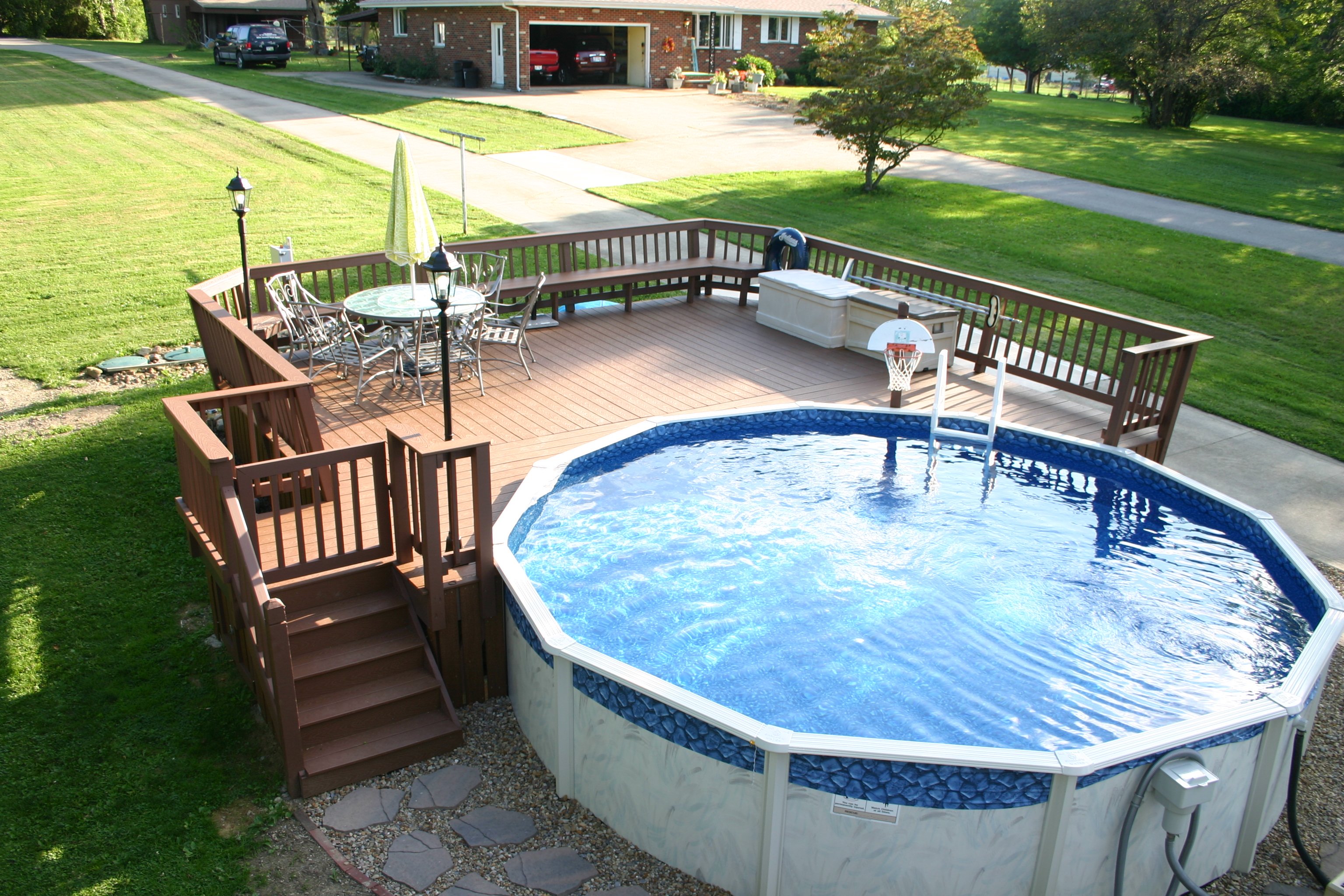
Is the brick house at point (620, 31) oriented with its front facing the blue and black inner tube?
yes

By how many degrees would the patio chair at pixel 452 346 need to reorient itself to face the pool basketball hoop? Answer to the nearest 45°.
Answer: approximately 90° to its right

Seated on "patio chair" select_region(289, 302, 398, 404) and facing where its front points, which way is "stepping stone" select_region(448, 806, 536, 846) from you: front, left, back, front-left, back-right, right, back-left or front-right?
back-right

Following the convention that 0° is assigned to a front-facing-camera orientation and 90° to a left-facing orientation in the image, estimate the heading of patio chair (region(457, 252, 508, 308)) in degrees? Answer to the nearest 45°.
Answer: approximately 45°

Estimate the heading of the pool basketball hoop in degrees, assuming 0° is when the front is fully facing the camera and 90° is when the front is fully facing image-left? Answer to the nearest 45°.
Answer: approximately 0°

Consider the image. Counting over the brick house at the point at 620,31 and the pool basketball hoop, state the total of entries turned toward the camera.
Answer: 2

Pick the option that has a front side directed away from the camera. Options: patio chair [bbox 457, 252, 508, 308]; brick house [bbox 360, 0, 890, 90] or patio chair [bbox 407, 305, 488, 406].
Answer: patio chair [bbox 407, 305, 488, 406]

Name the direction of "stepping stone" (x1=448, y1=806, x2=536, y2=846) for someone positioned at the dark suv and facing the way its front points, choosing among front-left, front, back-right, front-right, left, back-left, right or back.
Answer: back-left

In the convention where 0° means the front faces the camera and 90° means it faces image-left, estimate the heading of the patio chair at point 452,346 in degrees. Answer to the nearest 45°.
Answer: approximately 180°

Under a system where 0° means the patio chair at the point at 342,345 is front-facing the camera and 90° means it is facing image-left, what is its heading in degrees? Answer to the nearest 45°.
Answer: approximately 225°

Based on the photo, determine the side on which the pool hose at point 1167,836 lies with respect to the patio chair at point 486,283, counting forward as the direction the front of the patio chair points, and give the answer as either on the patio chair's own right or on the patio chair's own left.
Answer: on the patio chair's own left
